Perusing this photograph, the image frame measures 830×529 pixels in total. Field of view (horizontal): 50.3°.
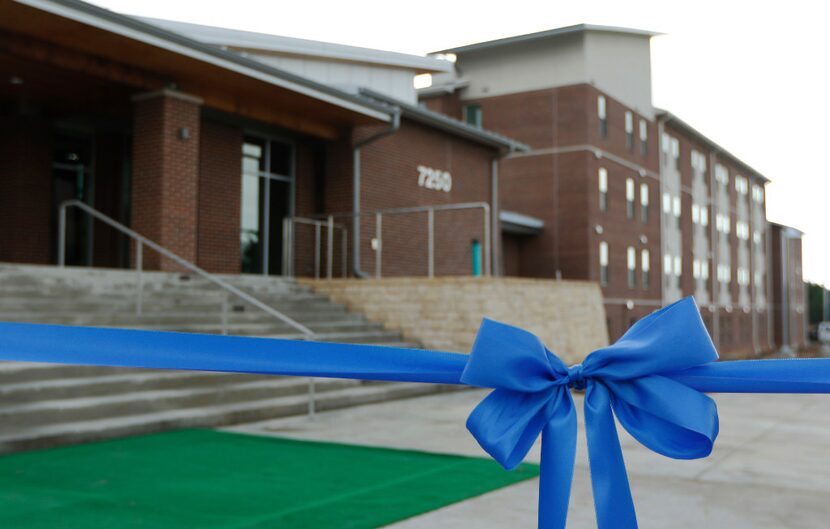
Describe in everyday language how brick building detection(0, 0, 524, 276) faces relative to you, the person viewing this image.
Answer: facing the viewer and to the right of the viewer

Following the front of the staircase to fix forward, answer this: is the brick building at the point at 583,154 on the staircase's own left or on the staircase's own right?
on the staircase's own left

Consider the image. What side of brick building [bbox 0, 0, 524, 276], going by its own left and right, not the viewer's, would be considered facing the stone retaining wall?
front

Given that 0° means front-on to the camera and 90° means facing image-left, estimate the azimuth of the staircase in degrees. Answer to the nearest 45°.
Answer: approximately 315°

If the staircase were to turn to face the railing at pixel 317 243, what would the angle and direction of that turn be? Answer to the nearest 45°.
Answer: approximately 135° to its left

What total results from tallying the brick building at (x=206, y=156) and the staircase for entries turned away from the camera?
0

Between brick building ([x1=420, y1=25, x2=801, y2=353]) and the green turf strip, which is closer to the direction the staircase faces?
the green turf strip

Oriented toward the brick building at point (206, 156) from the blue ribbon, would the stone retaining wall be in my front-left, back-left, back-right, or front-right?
front-right

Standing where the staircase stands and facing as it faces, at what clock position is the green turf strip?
The green turf strip is roughly at 1 o'clock from the staircase.
